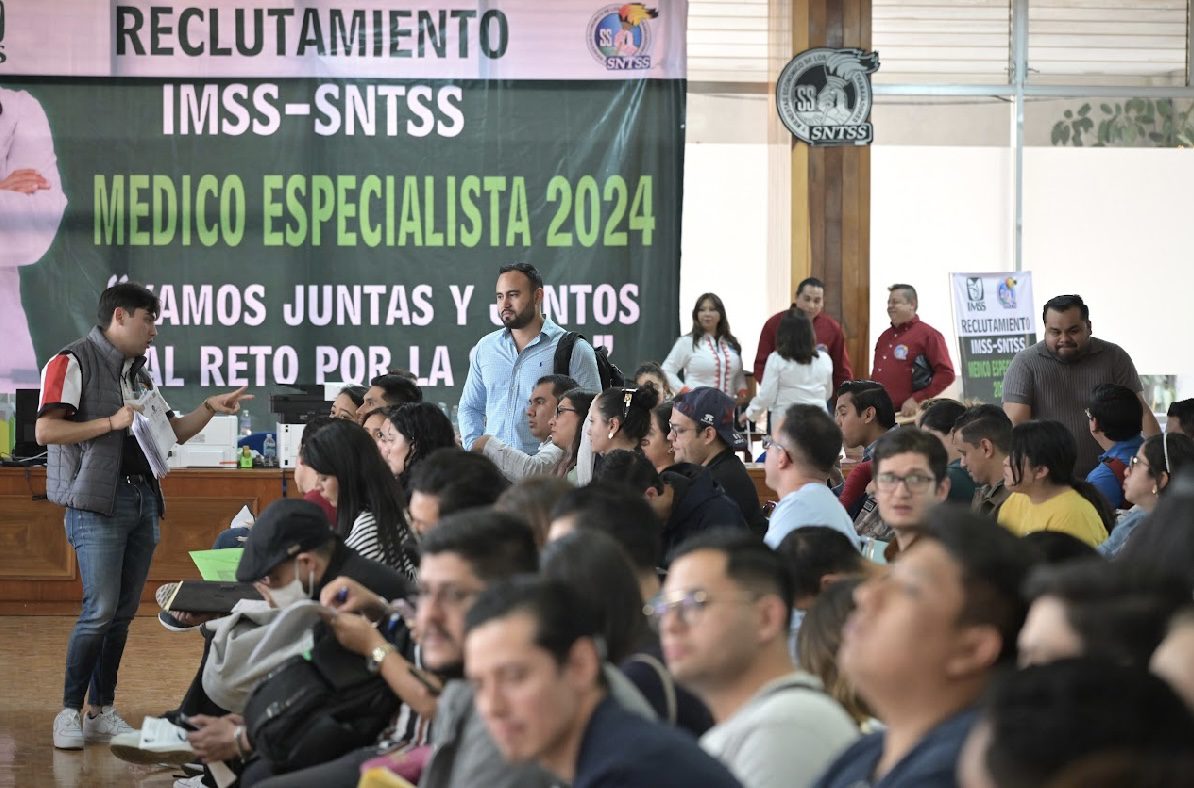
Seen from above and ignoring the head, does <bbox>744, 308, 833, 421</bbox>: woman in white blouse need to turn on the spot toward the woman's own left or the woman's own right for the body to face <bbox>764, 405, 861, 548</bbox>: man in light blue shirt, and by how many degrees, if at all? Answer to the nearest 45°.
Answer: approximately 180°

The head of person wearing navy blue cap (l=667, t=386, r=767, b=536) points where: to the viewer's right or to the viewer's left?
to the viewer's left

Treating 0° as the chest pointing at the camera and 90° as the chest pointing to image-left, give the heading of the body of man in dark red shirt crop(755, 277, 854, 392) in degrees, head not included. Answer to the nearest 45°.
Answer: approximately 0°

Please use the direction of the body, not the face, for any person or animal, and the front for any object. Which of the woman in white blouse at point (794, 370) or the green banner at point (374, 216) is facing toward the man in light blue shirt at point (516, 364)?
the green banner

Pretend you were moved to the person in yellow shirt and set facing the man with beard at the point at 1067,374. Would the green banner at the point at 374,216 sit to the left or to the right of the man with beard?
left

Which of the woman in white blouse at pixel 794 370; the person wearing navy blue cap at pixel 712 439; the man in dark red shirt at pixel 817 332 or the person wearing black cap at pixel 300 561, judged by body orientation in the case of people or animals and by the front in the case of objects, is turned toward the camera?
the man in dark red shirt

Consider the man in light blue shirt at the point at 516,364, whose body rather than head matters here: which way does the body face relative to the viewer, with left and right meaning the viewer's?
facing the viewer and to the left of the viewer

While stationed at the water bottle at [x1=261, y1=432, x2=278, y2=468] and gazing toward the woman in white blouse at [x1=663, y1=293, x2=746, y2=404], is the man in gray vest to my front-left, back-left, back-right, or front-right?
back-right

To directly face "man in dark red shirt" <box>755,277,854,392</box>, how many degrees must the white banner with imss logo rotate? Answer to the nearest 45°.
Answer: approximately 45° to its right

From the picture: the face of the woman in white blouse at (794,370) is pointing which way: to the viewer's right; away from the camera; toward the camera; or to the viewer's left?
away from the camera

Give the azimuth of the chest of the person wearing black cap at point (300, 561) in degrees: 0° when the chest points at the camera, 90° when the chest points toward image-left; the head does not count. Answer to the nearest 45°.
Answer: approximately 90°
